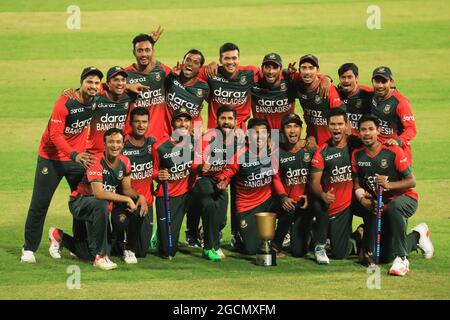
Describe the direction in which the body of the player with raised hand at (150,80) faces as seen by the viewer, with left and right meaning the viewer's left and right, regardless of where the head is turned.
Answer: facing the viewer

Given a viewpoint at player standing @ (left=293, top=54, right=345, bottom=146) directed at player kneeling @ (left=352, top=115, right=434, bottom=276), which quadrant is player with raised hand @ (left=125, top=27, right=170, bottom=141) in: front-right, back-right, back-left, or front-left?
back-right

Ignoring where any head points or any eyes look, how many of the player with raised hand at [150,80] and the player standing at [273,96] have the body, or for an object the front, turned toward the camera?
2

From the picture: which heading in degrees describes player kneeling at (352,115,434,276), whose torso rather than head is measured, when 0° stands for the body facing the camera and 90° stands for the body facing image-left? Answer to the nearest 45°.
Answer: approximately 45°

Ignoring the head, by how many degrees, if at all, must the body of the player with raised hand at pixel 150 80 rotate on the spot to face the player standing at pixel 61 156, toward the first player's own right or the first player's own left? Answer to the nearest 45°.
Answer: approximately 45° to the first player's own right

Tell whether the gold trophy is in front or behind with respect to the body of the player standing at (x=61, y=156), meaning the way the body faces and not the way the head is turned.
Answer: in front

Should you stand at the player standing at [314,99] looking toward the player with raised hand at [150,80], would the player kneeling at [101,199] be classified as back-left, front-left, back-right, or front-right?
front-left

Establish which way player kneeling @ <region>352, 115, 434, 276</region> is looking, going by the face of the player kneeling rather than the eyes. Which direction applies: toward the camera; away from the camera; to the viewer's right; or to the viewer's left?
toward the camera

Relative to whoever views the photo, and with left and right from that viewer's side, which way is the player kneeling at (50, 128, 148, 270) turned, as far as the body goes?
facing the viewer and to the right of the viewer

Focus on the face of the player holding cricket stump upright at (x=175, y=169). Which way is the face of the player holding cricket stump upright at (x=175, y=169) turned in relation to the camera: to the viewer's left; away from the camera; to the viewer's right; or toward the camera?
toward the camera

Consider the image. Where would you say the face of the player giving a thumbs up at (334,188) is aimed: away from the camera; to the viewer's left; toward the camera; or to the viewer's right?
toward the camera

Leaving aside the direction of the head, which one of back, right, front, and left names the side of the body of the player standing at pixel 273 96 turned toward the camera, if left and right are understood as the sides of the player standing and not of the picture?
front

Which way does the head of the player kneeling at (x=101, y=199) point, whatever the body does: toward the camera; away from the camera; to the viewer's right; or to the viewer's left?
toward the camera
